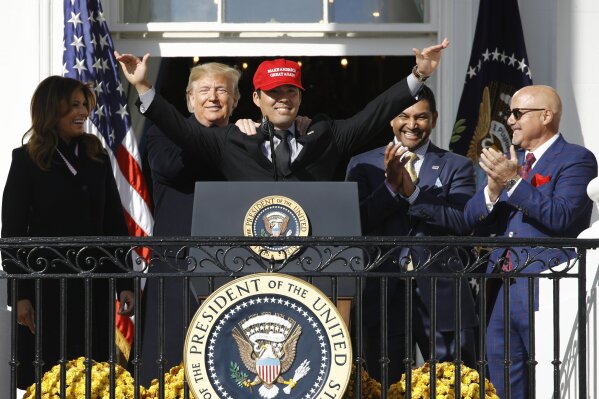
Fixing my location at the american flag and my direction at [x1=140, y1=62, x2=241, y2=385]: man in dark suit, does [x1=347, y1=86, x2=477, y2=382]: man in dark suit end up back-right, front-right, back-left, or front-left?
front-left

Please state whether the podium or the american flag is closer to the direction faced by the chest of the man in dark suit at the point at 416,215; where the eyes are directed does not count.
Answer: the podium

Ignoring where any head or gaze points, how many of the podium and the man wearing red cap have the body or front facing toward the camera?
2

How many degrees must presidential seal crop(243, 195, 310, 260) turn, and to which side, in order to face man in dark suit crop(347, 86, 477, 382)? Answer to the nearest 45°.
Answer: approximately 135° to its left

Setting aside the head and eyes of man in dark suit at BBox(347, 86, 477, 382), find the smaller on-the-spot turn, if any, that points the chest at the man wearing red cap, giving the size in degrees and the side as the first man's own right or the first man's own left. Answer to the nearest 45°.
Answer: approximately 45° to the first man's own right

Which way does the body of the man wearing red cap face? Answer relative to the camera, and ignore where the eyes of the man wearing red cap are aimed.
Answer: toward the camera

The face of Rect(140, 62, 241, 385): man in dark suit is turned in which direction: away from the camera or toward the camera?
toward the camera

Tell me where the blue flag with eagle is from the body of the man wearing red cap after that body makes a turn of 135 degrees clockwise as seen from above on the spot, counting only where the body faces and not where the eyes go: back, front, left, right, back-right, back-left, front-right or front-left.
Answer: right

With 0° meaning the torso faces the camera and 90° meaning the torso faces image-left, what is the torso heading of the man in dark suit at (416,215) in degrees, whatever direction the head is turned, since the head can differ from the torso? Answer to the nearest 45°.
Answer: approximately 0°

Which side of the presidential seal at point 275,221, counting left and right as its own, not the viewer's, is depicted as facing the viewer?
front

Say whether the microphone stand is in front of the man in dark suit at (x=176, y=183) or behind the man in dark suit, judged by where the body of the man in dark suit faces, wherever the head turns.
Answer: in front

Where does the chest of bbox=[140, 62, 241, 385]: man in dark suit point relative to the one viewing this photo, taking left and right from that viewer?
facing the viewer and to the right of the viewer
